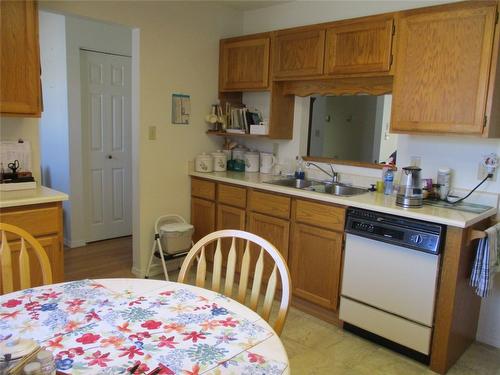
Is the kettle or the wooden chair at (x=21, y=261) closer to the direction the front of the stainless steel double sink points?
the wooden chair

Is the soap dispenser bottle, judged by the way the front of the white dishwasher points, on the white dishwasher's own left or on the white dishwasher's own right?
on the white dishwasher's own right

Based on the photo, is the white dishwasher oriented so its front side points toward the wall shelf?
no

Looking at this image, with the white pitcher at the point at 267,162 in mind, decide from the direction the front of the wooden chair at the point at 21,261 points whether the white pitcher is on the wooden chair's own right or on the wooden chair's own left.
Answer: on the wooden chair's own left

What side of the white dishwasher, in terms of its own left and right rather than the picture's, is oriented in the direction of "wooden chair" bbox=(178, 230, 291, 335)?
front

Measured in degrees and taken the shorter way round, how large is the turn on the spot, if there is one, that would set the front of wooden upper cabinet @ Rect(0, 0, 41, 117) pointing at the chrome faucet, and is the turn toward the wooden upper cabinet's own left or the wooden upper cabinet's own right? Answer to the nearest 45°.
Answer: approximately 90° to the wooden upper cabinet's own left

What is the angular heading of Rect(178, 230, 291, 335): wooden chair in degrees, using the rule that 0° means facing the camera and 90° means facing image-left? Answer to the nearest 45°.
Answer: approximately 45°

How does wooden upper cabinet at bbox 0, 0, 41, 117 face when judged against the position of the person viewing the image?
facing the viewer

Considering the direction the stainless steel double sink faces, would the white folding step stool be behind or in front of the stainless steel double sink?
in front

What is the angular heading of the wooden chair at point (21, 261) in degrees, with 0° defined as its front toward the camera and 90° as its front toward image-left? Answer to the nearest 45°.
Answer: approximately 315°

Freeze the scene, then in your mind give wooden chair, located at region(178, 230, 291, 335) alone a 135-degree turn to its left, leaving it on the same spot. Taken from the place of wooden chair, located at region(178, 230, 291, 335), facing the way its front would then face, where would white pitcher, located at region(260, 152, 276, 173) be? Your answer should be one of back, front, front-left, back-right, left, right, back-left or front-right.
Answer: left

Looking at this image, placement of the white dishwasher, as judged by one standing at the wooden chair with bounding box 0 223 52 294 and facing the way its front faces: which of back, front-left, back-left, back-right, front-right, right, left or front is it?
front-left

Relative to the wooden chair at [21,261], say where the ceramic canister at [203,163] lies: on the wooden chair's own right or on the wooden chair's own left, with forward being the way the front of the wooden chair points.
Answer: on the wooden chair's own left

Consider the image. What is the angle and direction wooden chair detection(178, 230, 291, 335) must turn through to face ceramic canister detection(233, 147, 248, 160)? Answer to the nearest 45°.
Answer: approximately 135° to its right

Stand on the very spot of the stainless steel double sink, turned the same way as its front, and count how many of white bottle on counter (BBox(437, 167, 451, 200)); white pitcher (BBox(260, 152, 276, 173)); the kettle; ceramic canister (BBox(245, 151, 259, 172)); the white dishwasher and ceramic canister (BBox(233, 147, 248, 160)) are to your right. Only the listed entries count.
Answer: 3

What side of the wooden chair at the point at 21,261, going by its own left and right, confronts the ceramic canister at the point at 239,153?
left

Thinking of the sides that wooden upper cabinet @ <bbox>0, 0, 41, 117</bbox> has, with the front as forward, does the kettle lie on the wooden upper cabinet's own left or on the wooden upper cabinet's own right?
on the wooden upper cabinet's own left

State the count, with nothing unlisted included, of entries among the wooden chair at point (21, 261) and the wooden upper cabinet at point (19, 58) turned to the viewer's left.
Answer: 0
